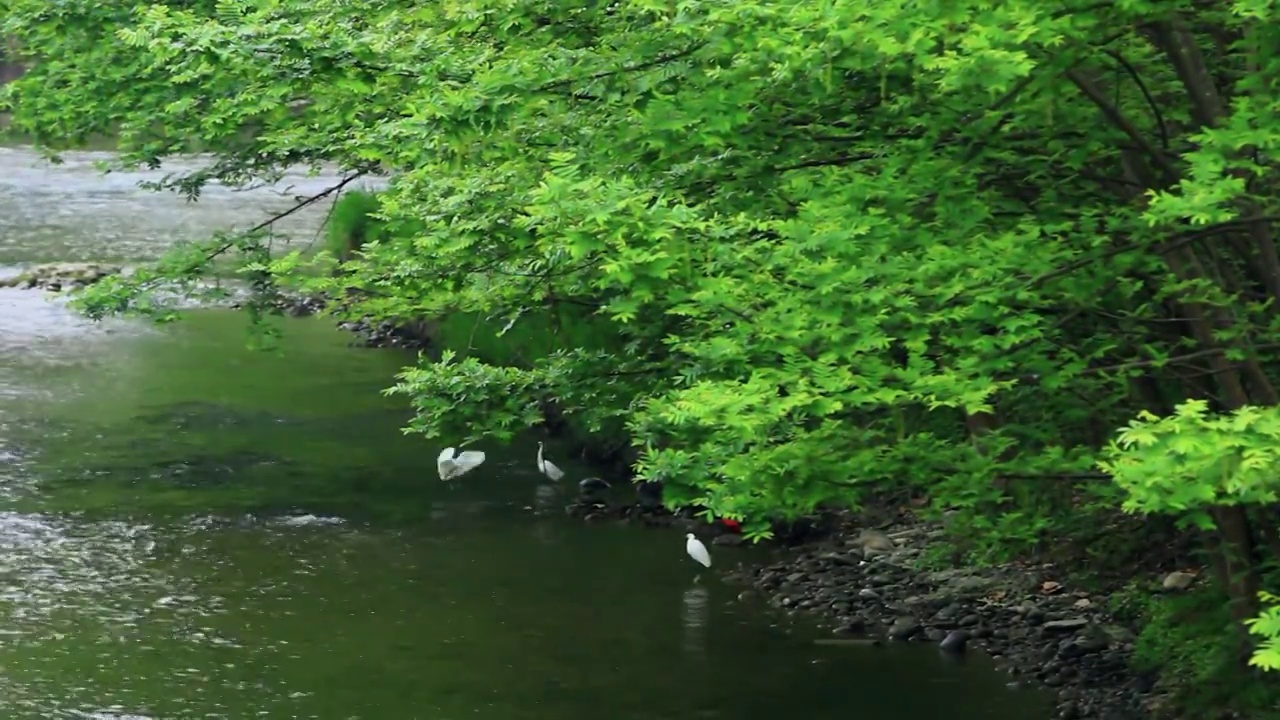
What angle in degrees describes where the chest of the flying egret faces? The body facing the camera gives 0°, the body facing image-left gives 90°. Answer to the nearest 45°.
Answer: approximately 90°

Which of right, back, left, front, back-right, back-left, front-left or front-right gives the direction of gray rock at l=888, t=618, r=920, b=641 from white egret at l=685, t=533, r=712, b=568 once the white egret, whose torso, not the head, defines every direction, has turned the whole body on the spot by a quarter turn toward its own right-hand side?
back-right

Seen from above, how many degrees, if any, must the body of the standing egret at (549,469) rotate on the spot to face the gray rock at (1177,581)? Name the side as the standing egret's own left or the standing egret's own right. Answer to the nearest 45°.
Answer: approximately 135° to the standing egret's own left

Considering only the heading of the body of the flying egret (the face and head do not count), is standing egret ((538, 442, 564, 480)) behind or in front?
behind

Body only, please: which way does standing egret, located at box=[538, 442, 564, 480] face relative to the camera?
to the viewer's left

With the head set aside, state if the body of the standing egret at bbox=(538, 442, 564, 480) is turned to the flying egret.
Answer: yes

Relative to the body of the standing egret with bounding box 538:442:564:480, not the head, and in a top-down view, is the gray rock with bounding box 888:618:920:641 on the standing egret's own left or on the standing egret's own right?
on the standing egret's own left

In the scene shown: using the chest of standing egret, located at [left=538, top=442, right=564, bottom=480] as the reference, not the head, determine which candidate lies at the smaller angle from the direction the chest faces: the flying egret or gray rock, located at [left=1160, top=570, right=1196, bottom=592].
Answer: the flying egret

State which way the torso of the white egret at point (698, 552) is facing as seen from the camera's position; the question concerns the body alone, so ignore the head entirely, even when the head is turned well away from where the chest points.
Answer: to the viewer's left

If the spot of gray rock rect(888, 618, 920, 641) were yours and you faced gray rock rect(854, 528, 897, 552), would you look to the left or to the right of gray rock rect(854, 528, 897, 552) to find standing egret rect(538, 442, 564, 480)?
left
